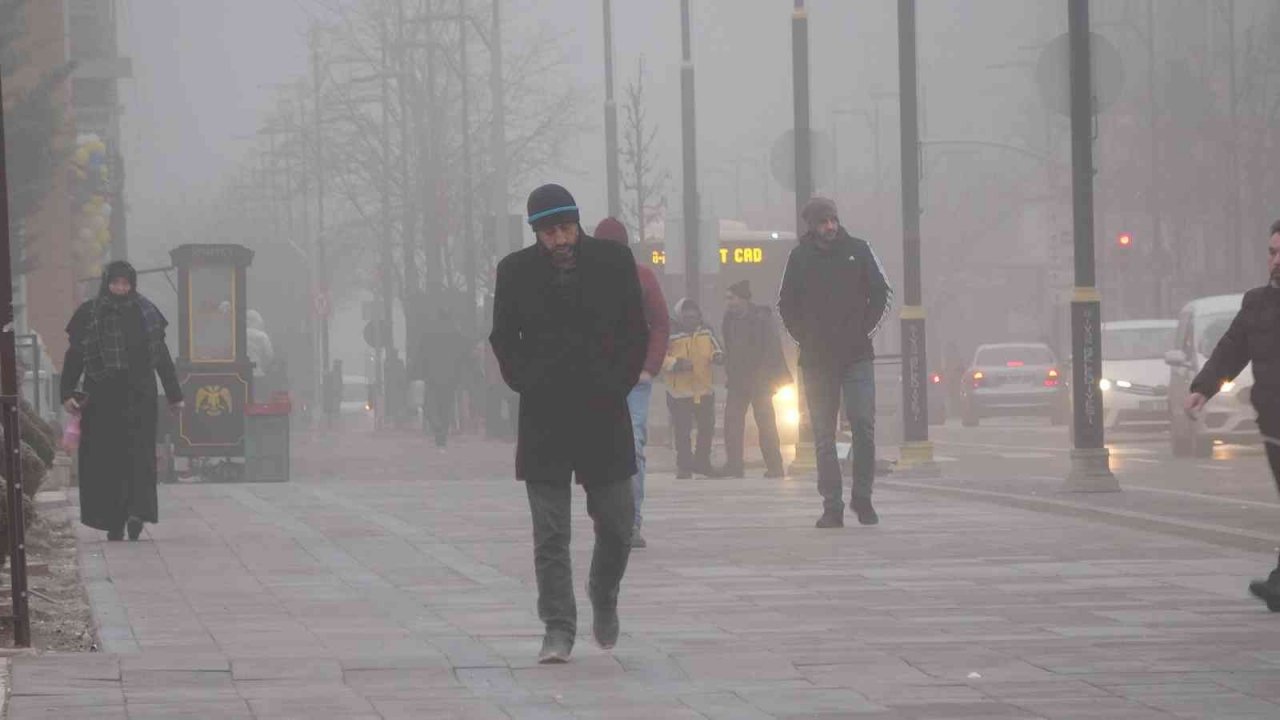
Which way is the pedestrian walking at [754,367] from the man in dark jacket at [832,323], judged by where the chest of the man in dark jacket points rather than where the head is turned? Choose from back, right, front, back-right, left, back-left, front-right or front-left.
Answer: back

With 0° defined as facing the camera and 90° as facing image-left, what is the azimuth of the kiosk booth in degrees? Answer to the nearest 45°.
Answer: approximately 0°

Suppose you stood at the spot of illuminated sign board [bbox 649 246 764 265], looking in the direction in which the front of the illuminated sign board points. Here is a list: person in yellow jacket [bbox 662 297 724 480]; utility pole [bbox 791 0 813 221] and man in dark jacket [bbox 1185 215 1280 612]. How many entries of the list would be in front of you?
3

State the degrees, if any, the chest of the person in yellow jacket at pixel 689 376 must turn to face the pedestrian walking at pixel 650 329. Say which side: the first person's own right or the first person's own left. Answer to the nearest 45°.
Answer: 0° — they already face them

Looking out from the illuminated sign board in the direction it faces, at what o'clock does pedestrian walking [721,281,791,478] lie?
The pedestrian walking is roughly at 12 o'clock from the illuminated sign board.
